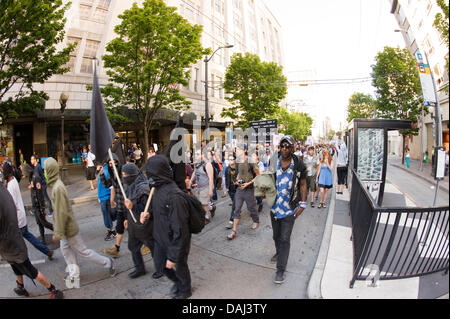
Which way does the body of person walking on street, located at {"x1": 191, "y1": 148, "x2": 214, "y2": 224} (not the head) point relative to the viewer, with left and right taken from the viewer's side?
facing the viewer and to the left of the viewer

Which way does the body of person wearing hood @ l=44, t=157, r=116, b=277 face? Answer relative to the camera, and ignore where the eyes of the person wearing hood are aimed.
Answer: to the viewer's left

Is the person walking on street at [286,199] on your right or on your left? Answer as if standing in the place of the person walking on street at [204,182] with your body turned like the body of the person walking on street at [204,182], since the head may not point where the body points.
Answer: on your left

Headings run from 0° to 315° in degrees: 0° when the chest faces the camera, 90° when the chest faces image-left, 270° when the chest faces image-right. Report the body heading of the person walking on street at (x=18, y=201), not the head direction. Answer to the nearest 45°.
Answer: approximately 90°

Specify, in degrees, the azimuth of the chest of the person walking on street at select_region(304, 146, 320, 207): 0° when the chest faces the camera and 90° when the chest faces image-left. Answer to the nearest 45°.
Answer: approximately 0°

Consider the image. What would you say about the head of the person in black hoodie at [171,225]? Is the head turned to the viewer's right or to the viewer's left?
to the viewer's left

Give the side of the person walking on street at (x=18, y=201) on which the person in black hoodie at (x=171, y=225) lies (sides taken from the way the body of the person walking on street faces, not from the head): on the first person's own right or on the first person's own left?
on the first person's own left
